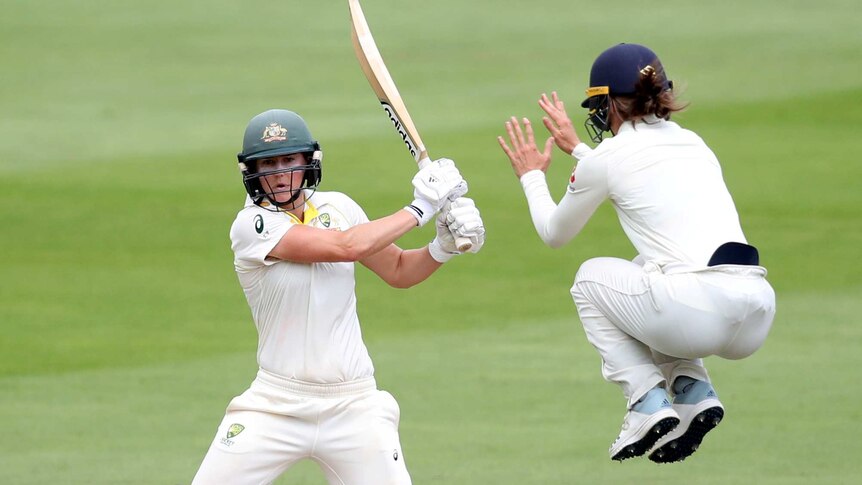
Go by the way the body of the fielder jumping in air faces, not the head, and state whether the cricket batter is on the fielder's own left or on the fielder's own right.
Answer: on the fielder's own left

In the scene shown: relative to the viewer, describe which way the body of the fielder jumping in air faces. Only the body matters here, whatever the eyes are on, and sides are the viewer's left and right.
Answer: facing away from the viewer and to the left of the viewer
